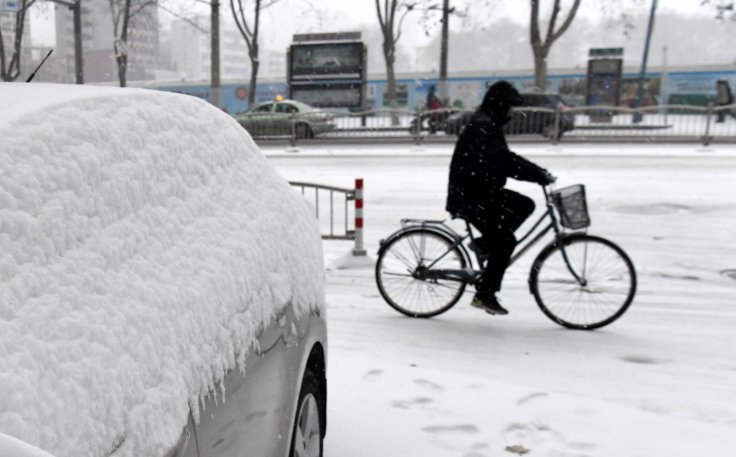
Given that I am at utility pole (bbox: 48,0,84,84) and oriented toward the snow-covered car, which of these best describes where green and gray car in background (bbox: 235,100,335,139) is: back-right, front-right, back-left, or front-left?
front-left

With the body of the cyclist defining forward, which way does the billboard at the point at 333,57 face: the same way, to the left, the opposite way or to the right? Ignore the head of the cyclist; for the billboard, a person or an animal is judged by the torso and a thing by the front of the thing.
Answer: to the right

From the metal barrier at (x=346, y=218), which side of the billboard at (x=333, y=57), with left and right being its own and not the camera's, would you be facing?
front

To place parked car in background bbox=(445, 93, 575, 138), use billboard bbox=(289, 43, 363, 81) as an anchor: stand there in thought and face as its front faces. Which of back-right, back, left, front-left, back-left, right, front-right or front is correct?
front-left

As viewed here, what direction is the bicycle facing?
to the viewer's right

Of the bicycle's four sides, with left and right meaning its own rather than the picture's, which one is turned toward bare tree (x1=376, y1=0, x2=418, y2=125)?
left

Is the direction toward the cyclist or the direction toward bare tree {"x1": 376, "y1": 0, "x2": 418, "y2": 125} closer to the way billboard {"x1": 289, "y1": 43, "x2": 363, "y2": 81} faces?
the cyclist

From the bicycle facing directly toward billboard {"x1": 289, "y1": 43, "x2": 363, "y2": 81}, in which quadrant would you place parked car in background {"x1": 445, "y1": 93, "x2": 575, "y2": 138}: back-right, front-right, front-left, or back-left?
front-right

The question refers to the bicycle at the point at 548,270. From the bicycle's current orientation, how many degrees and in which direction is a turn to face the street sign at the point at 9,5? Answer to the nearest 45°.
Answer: approximately 135° to its left

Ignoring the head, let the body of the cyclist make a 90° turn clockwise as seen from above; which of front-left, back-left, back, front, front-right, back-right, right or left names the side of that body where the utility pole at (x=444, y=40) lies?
back

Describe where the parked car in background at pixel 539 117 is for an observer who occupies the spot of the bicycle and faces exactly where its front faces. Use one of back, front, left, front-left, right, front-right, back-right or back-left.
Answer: left

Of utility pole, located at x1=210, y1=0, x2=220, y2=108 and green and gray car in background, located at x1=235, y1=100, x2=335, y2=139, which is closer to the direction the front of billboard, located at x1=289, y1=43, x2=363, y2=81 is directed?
the green and gray car in background

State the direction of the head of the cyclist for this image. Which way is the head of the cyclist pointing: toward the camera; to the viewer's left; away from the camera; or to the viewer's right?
to the viewer's right

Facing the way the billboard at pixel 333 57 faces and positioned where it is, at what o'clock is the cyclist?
The cyclist is roughly at 12 o'clock from the billboard.

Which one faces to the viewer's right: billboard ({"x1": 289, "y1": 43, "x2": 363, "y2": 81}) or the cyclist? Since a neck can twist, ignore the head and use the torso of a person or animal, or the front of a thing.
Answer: the cyclist

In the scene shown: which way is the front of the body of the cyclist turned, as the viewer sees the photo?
to the viewer's right

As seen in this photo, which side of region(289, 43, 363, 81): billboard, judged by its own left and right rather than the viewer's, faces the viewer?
front
